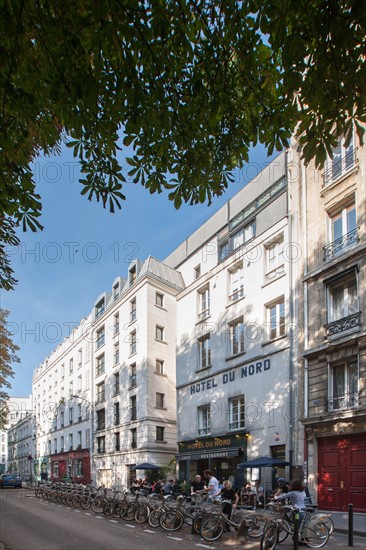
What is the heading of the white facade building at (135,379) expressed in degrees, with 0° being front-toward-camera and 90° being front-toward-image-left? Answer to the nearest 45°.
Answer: approximately 45°

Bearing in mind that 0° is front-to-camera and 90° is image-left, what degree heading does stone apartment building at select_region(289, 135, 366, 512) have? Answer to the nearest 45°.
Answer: approximately 45°

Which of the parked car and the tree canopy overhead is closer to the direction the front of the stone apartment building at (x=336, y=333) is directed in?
the tree canopy overhead

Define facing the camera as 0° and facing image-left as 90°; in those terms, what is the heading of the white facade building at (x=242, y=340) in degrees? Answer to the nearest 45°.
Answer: approximately 45°

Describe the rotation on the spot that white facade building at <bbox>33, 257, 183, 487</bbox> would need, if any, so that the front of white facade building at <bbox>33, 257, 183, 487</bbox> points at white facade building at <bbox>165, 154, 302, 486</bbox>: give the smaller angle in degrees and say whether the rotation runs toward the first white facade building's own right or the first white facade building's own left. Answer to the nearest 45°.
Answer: approximately 45° to the first white facade building's own left
